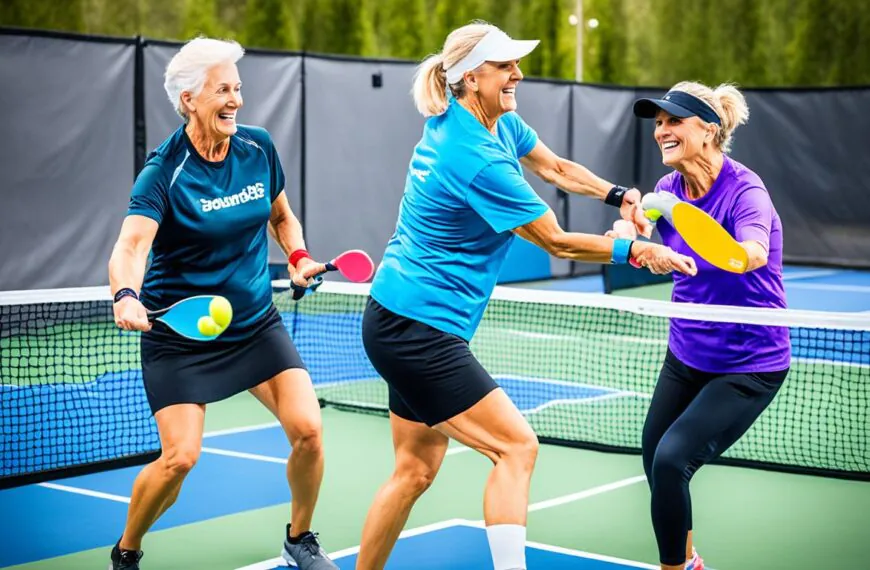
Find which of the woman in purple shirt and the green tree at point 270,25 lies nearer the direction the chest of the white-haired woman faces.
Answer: the woman in purple shirt

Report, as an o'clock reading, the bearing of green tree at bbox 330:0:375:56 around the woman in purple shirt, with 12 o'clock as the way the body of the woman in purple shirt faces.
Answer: The green tree is roughly at 4 o'clock from the woman in purple shirt.

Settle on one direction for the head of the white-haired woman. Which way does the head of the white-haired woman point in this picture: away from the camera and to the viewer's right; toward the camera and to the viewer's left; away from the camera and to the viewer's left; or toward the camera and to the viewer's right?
toward the camera and to the viewer's right

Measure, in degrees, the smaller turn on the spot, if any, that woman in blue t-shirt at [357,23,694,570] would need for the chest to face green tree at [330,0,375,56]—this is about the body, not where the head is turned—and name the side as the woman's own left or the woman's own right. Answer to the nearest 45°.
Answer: approximately 90° to the woman's own left

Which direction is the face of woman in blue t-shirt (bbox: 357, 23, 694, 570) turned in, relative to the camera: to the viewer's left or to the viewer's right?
to the viewer's right

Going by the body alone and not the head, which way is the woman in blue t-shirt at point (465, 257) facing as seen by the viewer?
to the viewer's right

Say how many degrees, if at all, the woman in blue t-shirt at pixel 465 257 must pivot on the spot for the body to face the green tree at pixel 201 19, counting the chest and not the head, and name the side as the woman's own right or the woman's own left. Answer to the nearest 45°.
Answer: approximately 90° to the woman's own left

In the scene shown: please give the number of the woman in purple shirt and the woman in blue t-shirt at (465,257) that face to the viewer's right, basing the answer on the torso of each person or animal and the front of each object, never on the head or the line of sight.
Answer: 1

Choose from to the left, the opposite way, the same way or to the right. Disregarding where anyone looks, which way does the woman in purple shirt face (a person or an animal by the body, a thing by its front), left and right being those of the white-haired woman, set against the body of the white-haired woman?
to the right

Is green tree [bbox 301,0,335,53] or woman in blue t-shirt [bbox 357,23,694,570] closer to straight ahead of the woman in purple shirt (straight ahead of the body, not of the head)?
the woman in blue t-shirt

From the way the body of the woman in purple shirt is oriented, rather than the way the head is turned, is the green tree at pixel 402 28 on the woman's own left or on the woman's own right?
on the woman's own right

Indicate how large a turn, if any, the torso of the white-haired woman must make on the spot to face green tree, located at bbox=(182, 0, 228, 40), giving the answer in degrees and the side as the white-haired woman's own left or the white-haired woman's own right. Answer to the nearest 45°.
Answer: approximately 135° to the white-haired woman's own left

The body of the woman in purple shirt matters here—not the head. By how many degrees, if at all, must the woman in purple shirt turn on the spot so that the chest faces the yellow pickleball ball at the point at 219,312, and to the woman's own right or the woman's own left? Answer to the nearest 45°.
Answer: approximately 45° to the woman's own right
